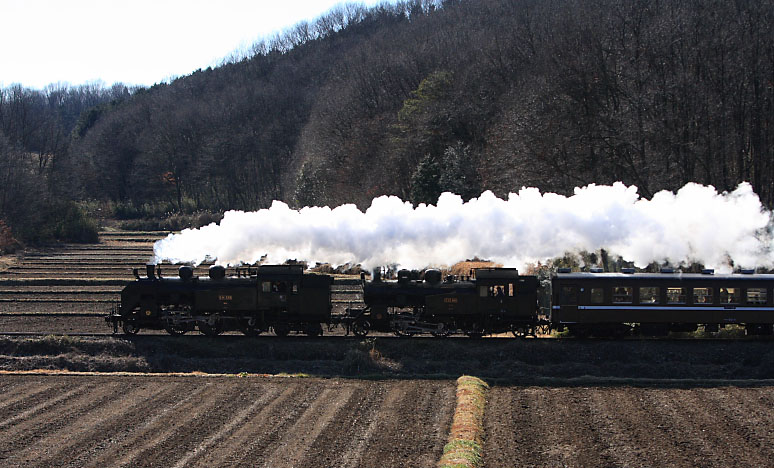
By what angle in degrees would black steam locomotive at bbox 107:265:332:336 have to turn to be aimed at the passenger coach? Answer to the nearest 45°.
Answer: approximately 180°

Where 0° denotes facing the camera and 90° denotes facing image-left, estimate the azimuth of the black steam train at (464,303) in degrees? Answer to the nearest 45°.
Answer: approximately 90°

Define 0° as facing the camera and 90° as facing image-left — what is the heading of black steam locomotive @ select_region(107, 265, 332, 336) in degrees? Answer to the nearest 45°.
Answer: approximately 90°

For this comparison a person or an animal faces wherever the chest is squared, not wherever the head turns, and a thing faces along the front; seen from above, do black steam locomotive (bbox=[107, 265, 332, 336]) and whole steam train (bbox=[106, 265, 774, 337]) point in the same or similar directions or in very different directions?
same or similar directions
